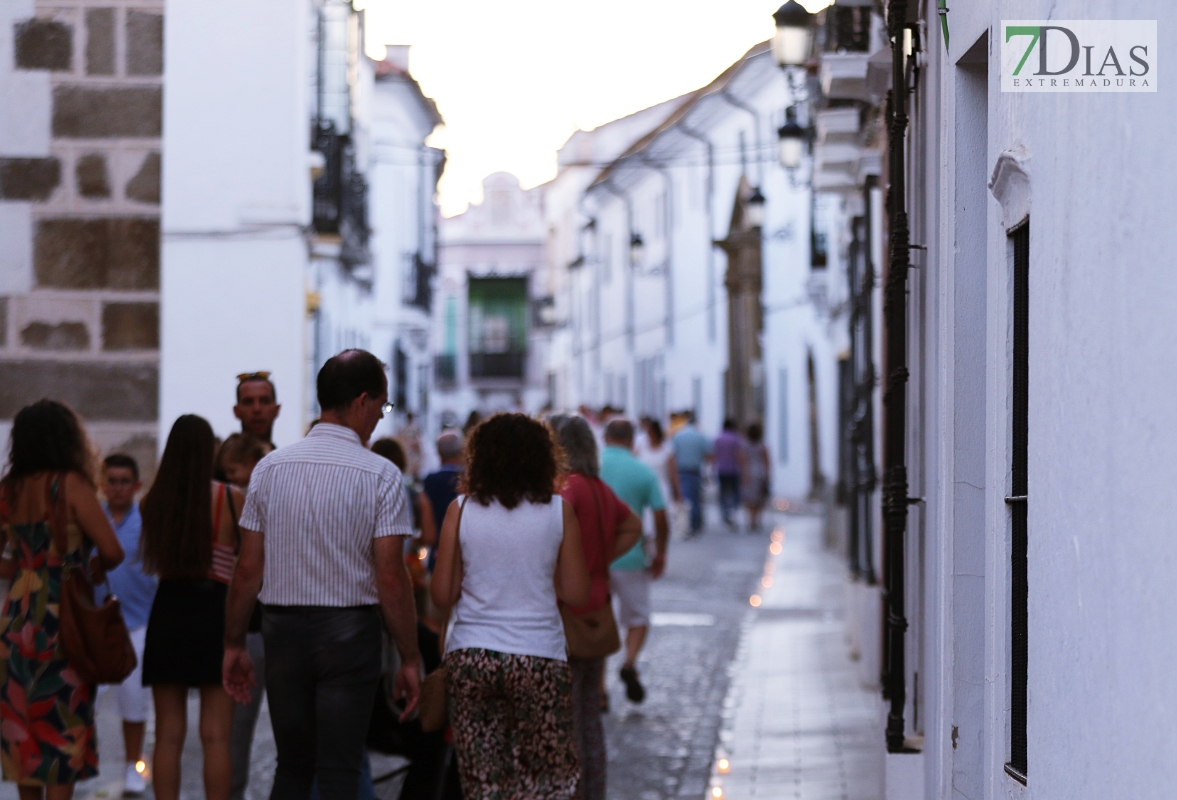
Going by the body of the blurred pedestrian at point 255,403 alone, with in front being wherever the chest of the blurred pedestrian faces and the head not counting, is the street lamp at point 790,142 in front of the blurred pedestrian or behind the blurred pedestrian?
behind

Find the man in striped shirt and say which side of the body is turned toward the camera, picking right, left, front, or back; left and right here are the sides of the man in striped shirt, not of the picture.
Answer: back

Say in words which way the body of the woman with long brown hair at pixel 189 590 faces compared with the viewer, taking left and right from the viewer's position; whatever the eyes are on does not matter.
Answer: facing away from the viewer

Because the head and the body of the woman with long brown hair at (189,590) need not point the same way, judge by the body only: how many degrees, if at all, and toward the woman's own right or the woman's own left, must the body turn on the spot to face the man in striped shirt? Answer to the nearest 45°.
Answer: approximately 135° to the woman's own right

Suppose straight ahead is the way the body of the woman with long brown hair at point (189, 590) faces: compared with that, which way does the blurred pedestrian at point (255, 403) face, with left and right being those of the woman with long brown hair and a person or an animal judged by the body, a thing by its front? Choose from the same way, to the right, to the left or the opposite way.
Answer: the opposite way

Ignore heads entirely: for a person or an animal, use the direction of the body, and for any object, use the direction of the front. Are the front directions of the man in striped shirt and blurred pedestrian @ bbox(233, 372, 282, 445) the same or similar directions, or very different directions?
very different directions

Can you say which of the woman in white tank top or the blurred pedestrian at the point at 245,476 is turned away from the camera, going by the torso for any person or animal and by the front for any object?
the woman in white tank top

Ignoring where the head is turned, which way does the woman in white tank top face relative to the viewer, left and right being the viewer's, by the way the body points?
facing away from the viewer

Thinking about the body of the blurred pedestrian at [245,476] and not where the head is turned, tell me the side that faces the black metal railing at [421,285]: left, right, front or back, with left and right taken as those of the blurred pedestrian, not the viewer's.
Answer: back
